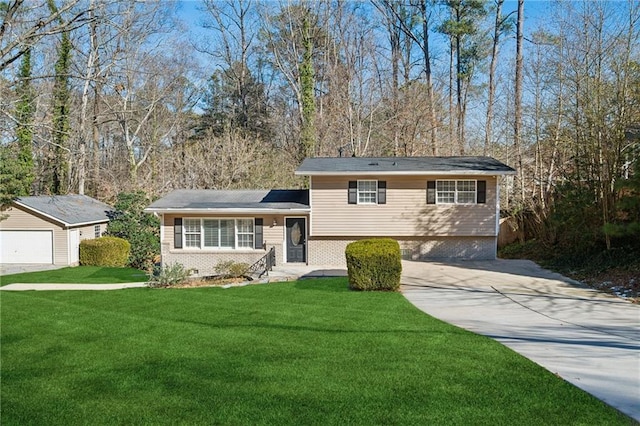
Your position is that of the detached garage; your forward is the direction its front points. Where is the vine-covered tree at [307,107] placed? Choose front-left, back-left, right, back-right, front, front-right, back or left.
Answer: back-left

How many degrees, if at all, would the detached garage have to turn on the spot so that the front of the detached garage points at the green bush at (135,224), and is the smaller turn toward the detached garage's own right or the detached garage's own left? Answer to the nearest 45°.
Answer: approximately 135° to the detached garage's own left

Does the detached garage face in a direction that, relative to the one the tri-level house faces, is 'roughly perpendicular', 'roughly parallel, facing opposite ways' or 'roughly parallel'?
roughly parallel

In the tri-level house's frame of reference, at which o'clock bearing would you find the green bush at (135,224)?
The green bush is roughly at 4 o'clock from the tri-level house.

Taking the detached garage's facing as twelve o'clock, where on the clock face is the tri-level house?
The tri-level house is roughly at 9 o'clock from the detached garage.

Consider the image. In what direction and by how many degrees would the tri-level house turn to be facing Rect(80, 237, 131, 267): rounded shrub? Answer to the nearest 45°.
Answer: approximately 90° to its right

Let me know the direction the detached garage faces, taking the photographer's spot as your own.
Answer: facing the viewer and to the left of the viewer

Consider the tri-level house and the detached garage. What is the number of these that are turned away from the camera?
0

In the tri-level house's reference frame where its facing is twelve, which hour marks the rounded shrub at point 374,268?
The rounded shrub is roughly at 12 o'clock from the tri-level house.

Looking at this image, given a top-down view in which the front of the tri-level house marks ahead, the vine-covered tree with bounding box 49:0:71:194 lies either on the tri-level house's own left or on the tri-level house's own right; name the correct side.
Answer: on the tri-level house's own right

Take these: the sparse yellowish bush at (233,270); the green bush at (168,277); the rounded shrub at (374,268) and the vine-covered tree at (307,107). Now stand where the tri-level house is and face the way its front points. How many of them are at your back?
1

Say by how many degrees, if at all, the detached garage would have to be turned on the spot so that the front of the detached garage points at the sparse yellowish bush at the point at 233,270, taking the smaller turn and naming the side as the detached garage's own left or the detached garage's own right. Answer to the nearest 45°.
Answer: approximately 90° to the detached garage's own left

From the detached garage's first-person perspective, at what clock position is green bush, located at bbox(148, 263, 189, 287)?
The green bush is roughly at 10 o'clock from the detached garage.

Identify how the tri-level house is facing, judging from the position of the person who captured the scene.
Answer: facing the viewer
